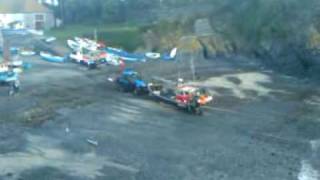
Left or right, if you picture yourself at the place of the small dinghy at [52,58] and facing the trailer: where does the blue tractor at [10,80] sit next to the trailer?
right

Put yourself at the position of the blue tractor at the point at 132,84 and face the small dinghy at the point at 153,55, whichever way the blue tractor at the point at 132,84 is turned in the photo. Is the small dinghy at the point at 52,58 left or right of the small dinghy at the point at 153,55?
left
